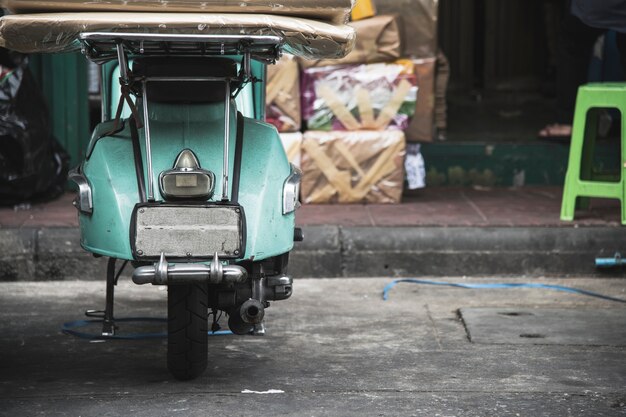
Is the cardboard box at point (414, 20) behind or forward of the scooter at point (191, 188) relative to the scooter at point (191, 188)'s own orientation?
forward

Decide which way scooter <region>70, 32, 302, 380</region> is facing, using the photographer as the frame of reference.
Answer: facing away from the viewer

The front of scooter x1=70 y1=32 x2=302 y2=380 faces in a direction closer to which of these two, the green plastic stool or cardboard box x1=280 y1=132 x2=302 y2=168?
the cardboard box

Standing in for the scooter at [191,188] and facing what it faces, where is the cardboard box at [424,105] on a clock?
The cardboard box is roughly at 1 o'clock from the scooter.

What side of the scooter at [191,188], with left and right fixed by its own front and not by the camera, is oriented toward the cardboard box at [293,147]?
front

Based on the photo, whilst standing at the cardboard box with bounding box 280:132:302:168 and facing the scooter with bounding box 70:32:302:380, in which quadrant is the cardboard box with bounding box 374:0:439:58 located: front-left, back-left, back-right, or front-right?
back-left

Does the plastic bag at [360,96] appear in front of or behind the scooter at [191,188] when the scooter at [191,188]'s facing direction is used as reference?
in front

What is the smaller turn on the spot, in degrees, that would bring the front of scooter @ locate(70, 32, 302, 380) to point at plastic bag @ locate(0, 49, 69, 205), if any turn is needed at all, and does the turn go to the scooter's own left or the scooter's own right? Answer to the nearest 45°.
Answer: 0° — it already faces it

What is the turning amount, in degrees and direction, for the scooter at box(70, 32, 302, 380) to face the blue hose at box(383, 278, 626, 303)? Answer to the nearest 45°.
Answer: approximately 45° to its right

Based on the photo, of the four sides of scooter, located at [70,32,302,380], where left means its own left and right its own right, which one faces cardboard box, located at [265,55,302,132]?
front
